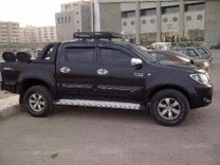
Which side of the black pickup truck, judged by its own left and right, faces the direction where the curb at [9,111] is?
back

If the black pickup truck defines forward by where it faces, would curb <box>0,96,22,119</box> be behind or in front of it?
behind

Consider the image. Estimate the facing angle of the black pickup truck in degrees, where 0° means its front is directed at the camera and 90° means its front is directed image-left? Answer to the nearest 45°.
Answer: approximately 270°
